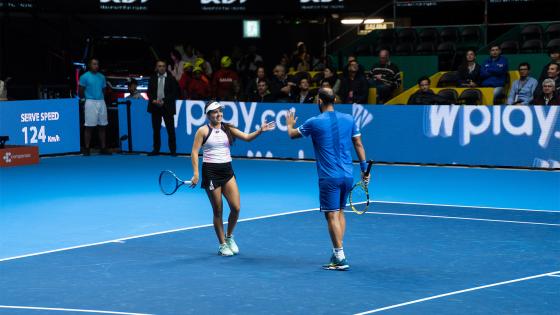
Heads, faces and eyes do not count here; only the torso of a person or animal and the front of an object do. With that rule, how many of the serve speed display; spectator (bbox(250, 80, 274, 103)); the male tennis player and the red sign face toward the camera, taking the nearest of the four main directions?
3

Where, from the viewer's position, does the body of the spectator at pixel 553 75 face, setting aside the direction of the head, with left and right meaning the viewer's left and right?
facing the viewer and to the left of the viewer

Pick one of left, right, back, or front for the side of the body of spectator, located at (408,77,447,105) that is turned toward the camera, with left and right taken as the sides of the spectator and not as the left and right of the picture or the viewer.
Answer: front

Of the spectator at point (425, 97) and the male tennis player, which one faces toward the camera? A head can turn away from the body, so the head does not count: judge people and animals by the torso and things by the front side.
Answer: the spectator

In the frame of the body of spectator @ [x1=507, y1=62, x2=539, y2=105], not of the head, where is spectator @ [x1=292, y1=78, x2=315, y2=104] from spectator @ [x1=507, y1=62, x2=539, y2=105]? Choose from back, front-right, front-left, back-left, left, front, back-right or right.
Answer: front-right

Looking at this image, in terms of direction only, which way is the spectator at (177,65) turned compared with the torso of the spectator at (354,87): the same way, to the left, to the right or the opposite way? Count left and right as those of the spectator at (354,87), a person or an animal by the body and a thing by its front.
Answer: the same way

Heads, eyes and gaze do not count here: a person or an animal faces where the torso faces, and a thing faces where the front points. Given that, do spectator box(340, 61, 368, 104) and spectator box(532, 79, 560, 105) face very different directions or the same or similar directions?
same or similar directions

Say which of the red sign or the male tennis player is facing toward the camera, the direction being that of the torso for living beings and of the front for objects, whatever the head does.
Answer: the red sign

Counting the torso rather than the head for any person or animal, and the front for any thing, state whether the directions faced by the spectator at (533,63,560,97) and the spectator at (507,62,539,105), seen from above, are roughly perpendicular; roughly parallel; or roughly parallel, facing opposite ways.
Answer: roughly parallel

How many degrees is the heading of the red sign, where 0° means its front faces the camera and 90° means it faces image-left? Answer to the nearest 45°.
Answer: approximately 0°

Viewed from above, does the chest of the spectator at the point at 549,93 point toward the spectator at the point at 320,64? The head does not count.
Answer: no

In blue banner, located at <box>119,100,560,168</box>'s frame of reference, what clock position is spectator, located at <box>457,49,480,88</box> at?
The spectator is roughly at 7 o'clock from the blue banner.

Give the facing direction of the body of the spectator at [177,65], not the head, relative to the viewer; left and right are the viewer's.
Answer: facing the viewer

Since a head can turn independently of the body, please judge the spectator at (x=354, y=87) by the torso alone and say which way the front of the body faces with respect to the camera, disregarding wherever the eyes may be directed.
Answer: toward the camera

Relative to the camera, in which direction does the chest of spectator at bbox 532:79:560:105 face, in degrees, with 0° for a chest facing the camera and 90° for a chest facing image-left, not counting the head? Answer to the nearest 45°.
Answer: approximately 0°

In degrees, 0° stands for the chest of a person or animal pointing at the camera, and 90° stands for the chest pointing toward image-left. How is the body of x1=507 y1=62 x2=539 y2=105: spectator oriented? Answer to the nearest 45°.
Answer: approximately 45°

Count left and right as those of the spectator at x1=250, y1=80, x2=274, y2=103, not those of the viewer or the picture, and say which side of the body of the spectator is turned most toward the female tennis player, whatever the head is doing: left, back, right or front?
front
